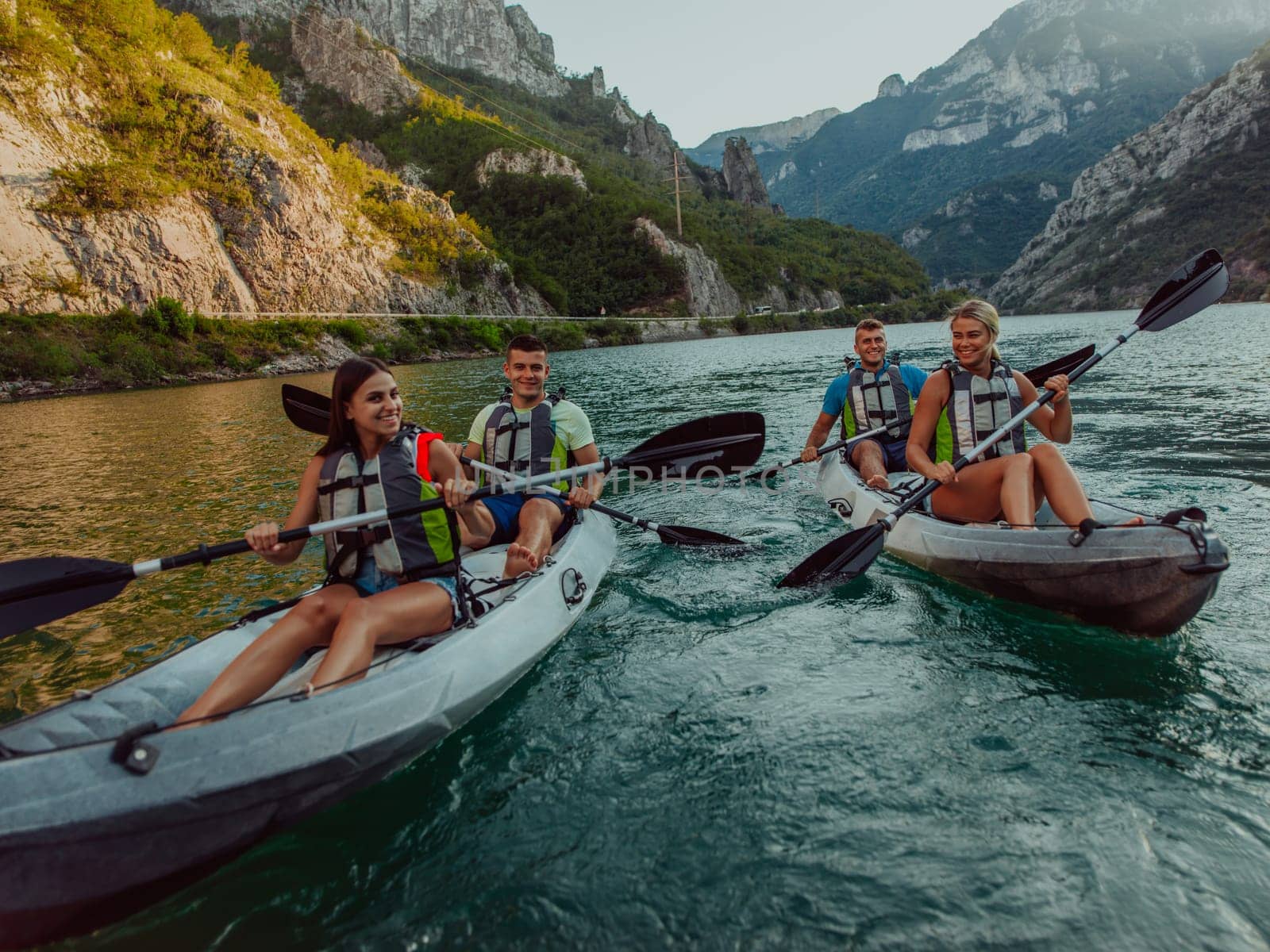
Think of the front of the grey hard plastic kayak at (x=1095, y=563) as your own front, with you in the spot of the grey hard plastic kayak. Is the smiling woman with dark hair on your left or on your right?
on your right

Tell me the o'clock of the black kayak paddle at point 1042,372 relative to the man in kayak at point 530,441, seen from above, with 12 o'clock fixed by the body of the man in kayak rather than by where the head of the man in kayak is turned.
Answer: The black kayak paddle is roughly at 9 o'clock from the man in kayak.

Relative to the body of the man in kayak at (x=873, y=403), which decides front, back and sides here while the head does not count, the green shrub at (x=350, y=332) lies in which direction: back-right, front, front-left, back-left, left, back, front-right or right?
back-right

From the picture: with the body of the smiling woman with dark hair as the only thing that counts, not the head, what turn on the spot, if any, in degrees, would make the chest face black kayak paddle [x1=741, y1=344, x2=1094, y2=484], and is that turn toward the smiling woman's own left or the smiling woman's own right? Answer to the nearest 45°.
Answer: approximately 135° to the smiling woman's own left

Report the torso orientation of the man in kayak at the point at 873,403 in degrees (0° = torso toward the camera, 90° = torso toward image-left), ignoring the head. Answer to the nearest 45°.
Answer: approximately 0°

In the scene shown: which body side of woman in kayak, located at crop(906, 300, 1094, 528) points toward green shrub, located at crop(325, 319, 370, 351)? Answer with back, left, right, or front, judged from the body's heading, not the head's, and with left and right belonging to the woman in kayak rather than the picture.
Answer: back

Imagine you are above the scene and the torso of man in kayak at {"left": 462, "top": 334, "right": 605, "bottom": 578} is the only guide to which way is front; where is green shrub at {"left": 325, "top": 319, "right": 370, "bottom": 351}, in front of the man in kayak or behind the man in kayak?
behind

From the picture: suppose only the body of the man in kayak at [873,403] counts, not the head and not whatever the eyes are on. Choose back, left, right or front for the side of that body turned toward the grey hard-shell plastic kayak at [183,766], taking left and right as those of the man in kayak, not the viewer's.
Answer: front

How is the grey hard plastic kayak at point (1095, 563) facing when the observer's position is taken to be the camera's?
facing the viewer and to the right of the viewer

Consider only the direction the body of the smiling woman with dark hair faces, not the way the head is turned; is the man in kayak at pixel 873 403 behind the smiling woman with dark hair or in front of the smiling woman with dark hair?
behind

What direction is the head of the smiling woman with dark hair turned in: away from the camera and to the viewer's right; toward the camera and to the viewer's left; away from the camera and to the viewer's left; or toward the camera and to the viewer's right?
toward the camera and to the viewer's right

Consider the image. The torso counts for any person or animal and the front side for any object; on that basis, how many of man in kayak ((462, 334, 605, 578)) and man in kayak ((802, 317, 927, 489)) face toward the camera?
2

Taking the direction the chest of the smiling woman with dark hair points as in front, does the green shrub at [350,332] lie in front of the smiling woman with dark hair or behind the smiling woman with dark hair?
behind

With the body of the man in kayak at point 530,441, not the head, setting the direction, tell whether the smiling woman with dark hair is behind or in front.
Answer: in front

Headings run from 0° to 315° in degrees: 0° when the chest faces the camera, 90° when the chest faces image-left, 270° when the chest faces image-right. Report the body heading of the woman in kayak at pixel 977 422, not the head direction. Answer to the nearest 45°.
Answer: approximately 315°
